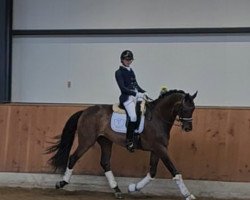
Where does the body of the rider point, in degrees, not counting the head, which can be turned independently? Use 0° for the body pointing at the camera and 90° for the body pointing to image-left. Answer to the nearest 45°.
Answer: approximately 315°

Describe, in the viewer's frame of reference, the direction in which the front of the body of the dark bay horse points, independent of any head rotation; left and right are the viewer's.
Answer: facing to the right of the viewer
